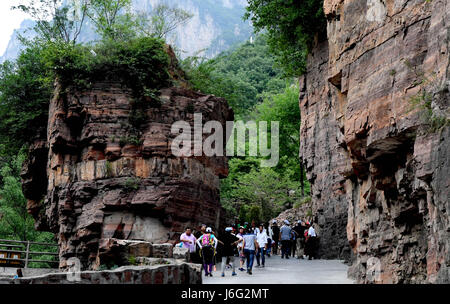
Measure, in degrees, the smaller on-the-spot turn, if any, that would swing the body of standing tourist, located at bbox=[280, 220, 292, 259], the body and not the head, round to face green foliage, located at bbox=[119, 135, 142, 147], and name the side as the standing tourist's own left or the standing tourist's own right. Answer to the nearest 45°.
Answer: approximately 135° to the standing tourist's own left

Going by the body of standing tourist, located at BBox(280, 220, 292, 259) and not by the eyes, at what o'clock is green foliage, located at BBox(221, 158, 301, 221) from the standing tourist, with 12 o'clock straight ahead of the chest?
The green foliage is roughly at 12 o'clock from the standing tourist.

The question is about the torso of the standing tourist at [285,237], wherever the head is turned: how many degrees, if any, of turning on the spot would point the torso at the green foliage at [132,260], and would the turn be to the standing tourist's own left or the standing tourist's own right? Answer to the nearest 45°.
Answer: approximately 180°

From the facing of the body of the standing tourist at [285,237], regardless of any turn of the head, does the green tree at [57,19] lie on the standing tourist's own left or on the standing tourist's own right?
on the standing tourist's own left

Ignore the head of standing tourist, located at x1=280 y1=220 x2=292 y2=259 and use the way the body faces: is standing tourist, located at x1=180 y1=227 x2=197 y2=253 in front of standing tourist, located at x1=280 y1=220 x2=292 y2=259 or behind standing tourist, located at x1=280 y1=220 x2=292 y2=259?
behind
